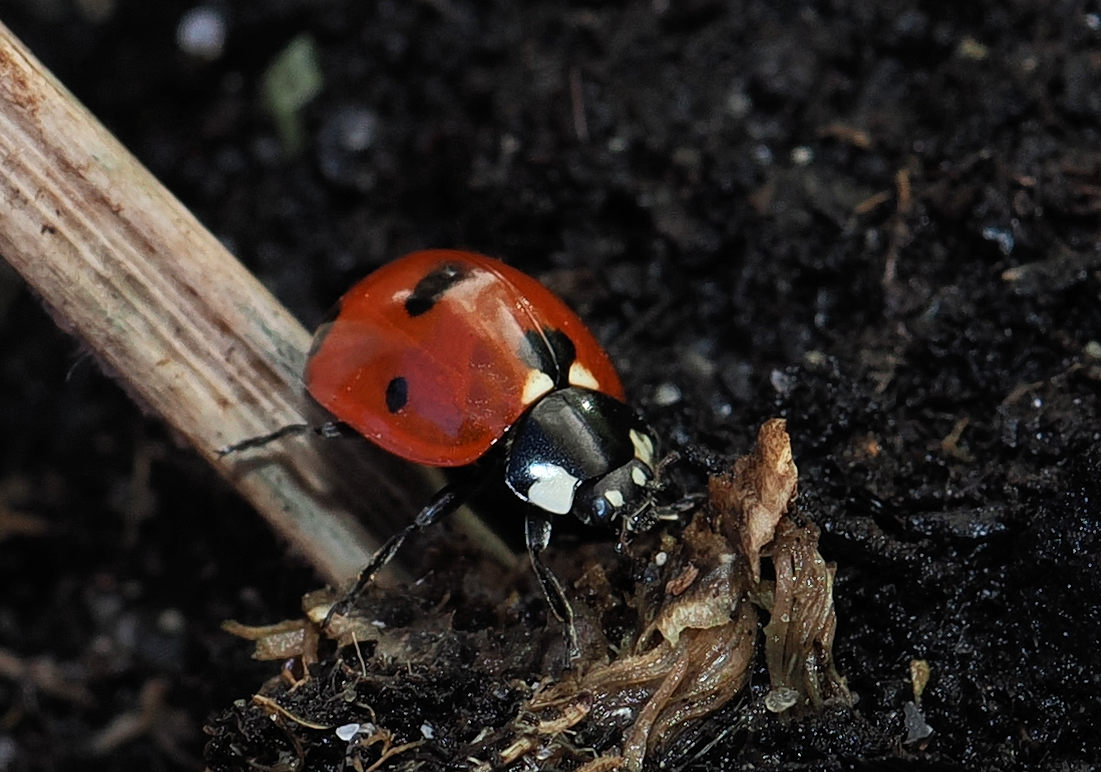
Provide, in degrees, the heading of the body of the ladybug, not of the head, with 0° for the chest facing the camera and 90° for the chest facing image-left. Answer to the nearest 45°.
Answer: approximately 315°

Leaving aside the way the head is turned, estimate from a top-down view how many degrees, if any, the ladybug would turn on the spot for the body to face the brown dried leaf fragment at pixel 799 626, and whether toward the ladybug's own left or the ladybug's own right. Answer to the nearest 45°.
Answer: approximately 45° to the ladybug's own right
